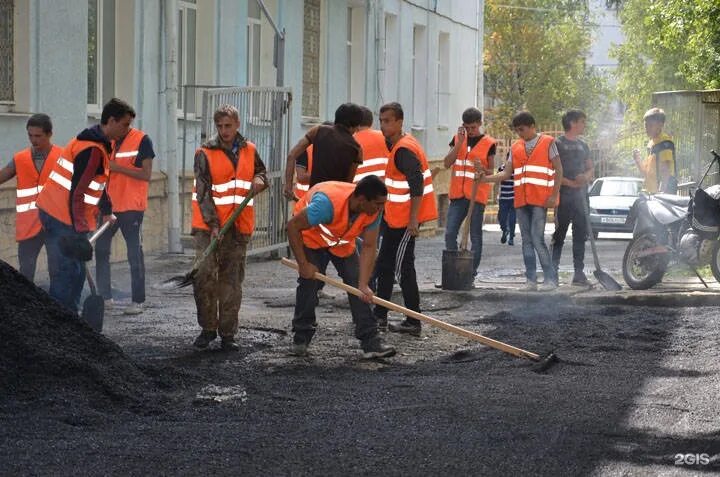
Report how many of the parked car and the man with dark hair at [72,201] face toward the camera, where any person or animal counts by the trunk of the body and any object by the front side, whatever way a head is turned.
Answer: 1

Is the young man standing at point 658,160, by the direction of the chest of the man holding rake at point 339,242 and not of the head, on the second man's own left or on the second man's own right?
on the second man's own left

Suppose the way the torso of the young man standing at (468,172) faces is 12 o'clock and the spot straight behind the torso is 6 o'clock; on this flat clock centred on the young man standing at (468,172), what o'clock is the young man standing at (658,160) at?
the young man standing at (658,160) is roughly at 8 o'clock from the young man standing at (468,172).

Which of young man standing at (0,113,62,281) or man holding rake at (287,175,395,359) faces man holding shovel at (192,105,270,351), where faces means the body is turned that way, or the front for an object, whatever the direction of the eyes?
the young man standing

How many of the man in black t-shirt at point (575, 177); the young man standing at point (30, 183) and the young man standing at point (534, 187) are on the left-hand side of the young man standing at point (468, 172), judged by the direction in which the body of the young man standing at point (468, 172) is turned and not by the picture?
2

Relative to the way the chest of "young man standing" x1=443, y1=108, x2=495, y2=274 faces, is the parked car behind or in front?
behind

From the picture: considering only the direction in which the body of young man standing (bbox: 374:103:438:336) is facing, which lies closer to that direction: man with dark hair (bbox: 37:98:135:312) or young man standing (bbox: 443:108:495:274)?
the man with dark hair

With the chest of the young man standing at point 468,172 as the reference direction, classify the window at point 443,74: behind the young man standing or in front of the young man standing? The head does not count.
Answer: behind
